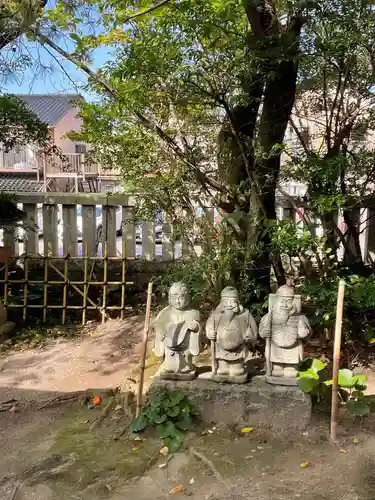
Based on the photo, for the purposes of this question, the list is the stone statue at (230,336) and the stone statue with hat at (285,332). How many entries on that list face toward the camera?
2

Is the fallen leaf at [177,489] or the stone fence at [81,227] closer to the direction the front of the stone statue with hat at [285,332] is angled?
the fallen leaf

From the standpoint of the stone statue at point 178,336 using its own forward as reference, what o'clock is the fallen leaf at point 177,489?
The fallen leaf is roughly at 12 o'clock from the stone statue.

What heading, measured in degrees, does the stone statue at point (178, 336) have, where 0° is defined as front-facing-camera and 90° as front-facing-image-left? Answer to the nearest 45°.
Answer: approximately 0°
